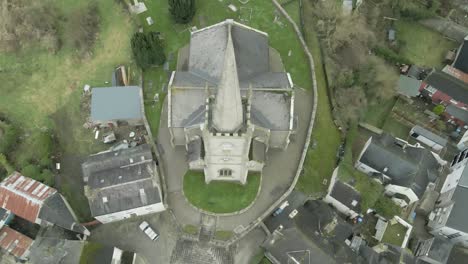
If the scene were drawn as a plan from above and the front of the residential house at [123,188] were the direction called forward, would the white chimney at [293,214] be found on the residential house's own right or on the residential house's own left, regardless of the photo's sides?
on the residential house's own left

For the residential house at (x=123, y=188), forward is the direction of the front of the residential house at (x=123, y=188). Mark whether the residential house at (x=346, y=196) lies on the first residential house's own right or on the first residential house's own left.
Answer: on the first residential house's own left

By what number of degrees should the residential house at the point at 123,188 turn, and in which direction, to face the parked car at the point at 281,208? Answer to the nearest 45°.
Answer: approximately 90° to its left

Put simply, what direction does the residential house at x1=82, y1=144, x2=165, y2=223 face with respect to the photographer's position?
facing the viewer

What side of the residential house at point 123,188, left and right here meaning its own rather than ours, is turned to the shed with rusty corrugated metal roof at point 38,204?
right

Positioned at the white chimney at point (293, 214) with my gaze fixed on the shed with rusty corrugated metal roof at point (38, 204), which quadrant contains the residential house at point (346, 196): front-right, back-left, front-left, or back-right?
back-right
